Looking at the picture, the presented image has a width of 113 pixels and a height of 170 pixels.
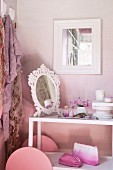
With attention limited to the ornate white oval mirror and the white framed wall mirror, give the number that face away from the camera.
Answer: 0

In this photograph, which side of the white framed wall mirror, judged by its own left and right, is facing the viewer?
front

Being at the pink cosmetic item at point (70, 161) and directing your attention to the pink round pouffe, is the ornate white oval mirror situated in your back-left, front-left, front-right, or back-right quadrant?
front-right

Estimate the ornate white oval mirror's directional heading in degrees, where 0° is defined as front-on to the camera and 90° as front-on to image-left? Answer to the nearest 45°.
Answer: approximately 315°

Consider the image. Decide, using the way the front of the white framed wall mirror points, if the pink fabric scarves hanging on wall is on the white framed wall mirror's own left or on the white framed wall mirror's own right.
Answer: on the white framed wall mirror's own right
